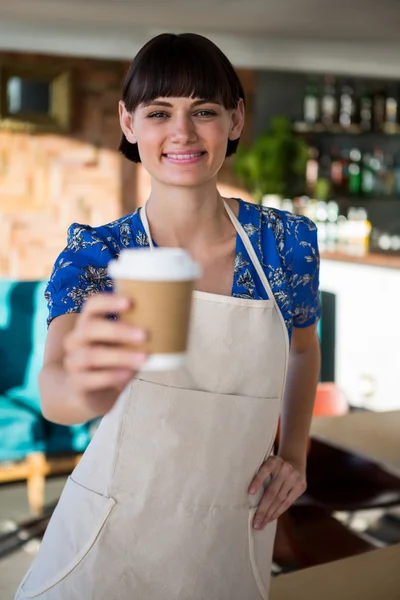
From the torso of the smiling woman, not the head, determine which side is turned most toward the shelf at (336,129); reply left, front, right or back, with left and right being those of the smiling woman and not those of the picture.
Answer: back

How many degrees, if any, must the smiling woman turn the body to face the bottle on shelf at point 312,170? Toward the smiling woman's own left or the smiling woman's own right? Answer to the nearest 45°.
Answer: approximately 180°

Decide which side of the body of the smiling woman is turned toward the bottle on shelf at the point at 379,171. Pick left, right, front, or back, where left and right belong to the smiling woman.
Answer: back

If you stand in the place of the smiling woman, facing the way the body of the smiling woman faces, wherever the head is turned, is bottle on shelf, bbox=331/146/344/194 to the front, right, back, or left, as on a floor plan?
back

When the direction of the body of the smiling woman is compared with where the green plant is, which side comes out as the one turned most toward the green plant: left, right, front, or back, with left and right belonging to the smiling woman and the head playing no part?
back

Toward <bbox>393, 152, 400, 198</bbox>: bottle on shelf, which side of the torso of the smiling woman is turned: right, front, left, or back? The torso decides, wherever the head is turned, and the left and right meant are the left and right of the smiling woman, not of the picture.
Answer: back

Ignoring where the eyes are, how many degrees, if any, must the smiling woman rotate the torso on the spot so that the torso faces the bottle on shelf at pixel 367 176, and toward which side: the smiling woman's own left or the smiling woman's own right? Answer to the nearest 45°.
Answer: approximately 180°

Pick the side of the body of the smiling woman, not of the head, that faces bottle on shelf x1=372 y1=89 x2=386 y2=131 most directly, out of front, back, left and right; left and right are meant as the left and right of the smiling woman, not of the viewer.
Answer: back

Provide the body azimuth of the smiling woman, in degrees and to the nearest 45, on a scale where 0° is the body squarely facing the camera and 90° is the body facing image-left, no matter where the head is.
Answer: approximately 0°

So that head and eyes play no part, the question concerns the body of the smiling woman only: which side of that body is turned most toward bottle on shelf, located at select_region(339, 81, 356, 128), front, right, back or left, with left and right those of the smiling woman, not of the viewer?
back

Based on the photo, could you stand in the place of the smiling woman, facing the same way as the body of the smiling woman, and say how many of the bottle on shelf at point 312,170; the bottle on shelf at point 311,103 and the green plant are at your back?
3
